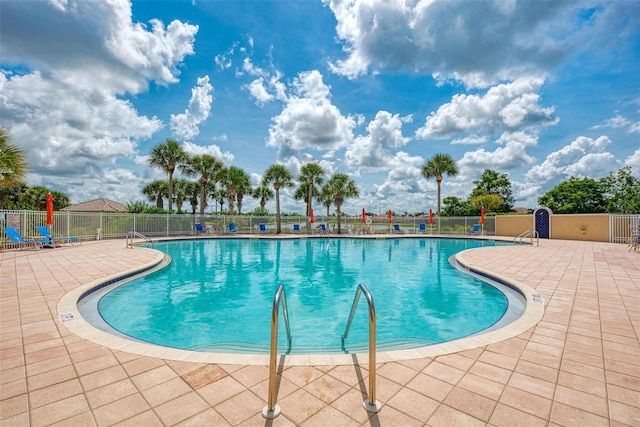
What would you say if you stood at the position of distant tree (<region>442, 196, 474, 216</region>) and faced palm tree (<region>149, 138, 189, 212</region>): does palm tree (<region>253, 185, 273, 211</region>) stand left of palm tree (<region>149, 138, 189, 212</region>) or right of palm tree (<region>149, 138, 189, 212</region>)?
right

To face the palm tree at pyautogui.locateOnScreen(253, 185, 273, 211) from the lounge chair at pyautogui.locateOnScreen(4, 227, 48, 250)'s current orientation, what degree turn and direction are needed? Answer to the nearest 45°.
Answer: approximately 45° to its left

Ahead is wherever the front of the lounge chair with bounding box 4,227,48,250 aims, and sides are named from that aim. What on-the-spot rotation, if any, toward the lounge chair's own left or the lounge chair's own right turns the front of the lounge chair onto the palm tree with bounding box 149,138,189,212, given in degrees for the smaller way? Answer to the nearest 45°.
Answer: approximately 45° to the lounge chair's own left

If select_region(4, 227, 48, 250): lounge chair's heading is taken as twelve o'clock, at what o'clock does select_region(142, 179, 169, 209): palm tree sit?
The palm tree is roughly at 10 o'clock from the lounge chair.

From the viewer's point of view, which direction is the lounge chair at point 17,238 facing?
to the viewer's right

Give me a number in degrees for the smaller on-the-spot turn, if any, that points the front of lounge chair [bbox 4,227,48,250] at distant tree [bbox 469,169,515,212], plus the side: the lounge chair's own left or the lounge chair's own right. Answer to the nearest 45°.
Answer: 0° — it already faces it

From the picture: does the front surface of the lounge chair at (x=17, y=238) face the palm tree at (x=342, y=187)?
yes
